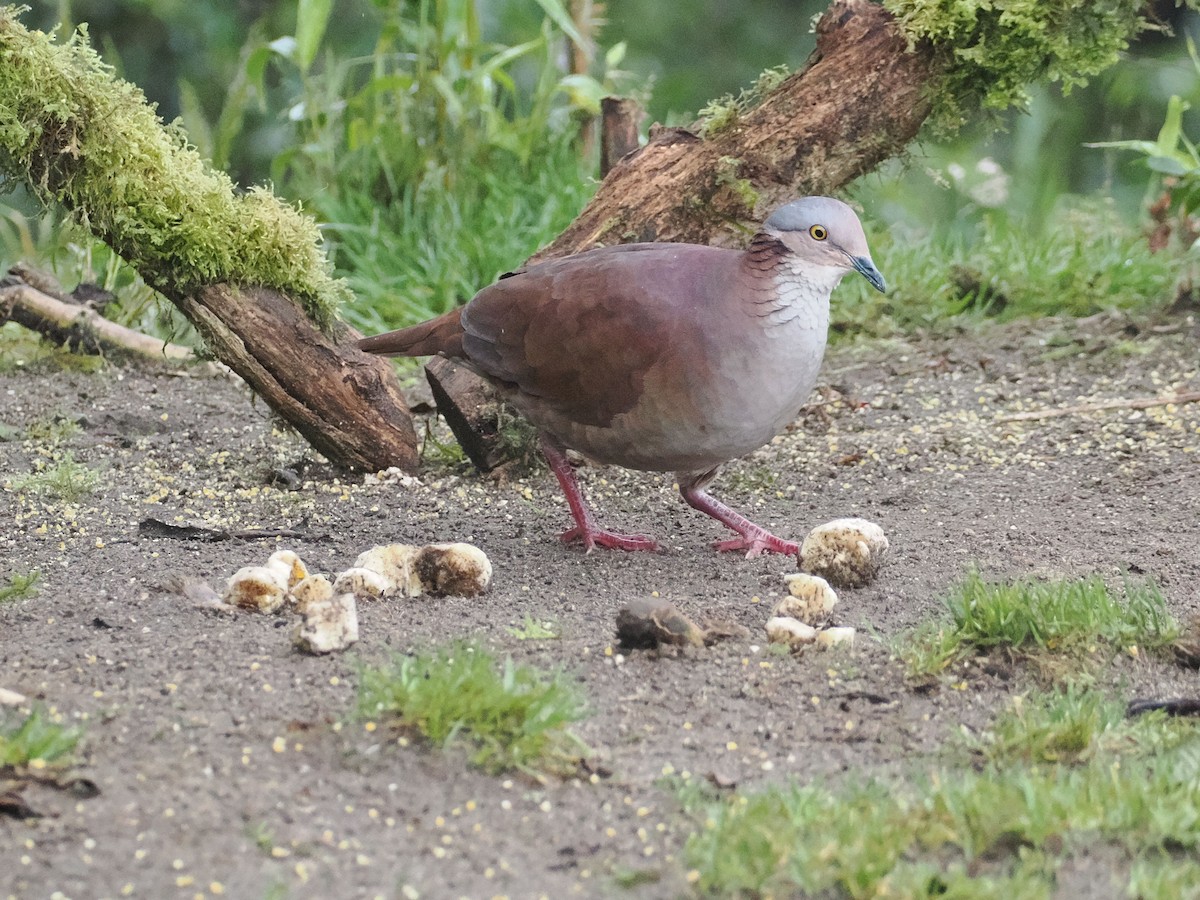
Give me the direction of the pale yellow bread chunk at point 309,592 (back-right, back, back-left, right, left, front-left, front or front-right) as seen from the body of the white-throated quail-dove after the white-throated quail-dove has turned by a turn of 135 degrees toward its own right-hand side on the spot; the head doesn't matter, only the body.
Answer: front

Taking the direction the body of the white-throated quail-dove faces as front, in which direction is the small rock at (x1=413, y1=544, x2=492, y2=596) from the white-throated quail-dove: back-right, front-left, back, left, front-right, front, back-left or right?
back-right

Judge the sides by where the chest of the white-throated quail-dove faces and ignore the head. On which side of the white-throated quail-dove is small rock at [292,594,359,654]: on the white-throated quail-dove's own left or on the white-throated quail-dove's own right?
on the white-throated quail-dove's own right

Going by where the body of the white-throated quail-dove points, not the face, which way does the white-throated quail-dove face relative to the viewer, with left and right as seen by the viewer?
facing to the right of the viewer

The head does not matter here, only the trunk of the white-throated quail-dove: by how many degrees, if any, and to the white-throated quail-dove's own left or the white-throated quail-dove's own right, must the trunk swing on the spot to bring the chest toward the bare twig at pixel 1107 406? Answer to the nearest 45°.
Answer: approximately 45° to the white-throated quail-dove's own left

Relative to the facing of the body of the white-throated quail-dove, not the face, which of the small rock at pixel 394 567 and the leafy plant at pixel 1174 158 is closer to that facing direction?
the leafy plant

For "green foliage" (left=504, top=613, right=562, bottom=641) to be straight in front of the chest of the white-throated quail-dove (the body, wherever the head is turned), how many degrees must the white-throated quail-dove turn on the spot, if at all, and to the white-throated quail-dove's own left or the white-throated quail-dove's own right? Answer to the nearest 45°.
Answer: approximately 90° to the white-throated quail-dove's own right

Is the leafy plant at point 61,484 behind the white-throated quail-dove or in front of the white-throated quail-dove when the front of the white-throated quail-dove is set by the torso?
behind

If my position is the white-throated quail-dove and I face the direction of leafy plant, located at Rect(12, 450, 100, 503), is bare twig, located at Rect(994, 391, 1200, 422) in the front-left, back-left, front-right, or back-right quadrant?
back-right

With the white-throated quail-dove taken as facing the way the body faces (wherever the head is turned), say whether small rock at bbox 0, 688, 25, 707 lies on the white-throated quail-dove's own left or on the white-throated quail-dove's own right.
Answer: on the white-throated quail-dove's own right
